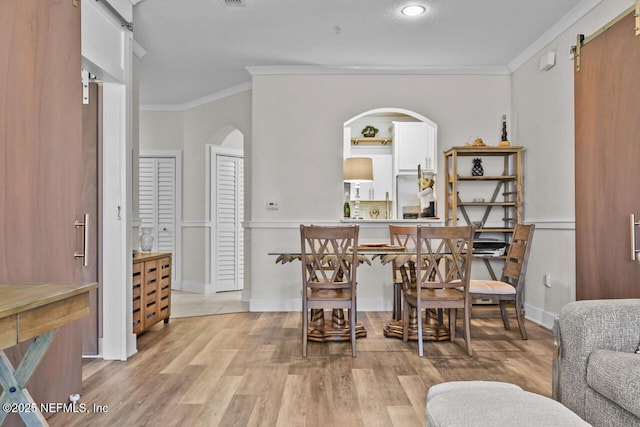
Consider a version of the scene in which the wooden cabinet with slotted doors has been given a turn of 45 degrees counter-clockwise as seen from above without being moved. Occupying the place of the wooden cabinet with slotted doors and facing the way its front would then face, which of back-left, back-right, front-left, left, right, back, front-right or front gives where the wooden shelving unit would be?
front

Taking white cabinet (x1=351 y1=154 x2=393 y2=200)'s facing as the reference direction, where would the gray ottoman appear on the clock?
The gray ottoman is roughly at 12 o'clock from the white cabinet.

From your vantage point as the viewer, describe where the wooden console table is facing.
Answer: facing the viewer and to the right of the viewer

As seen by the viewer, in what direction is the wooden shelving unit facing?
toward the camera

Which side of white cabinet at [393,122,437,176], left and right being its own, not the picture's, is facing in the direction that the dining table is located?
front

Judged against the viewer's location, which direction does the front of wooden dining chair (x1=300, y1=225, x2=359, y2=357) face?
facing away from the viewer

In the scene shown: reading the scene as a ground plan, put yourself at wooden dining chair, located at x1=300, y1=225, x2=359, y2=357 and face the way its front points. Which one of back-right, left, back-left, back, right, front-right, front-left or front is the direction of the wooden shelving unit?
front-right

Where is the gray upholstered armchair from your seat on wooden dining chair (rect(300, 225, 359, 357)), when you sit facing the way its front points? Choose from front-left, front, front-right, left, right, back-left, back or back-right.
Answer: back-right

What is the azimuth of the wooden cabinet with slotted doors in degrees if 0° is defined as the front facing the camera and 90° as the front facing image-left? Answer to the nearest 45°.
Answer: approximately 315°

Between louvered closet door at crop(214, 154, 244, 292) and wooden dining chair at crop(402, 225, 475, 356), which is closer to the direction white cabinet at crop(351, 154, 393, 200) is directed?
the wooden dining chair

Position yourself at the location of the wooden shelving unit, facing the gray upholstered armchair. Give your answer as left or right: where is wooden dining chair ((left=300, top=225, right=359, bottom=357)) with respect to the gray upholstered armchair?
right

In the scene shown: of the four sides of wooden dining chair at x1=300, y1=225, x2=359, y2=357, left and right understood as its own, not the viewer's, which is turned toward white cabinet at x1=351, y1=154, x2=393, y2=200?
front

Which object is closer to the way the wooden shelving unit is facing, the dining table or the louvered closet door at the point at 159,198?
the dining table

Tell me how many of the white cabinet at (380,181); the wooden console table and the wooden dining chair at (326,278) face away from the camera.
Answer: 1

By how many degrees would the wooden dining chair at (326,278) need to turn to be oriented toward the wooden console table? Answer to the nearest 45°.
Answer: approximately 135° to its left

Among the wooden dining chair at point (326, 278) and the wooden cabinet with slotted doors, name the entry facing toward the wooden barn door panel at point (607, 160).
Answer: the wooden cabinet with slotted doors

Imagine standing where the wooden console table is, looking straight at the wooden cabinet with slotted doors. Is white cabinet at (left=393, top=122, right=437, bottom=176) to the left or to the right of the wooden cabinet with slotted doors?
right

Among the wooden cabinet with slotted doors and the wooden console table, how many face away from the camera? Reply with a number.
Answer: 0

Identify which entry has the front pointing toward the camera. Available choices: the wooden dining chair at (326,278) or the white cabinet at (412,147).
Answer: the white cabinet

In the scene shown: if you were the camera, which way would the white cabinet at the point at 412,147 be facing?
facing the viewer

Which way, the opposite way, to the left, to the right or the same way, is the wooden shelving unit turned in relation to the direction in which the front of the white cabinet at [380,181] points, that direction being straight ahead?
the same way

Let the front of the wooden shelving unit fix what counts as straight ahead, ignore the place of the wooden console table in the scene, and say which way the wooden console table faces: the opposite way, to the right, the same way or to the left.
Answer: to the left
